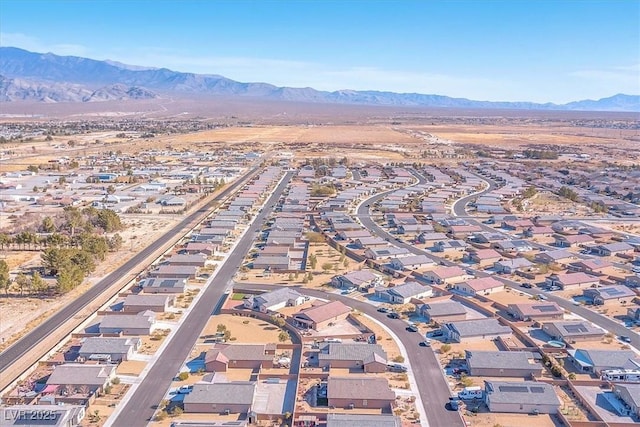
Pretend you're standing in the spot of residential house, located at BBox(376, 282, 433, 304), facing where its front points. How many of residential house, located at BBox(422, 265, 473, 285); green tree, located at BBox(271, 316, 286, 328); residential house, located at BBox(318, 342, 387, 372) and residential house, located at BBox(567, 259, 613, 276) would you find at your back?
2

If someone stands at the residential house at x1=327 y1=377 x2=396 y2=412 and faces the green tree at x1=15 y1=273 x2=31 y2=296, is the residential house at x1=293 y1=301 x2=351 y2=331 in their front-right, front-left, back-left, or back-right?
front-right

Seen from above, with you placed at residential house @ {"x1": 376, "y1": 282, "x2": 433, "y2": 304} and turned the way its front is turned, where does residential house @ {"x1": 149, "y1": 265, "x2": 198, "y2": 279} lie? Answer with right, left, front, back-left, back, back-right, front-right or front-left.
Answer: front-right

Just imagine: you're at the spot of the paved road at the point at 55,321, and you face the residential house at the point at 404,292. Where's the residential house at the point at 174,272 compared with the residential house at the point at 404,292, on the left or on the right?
left

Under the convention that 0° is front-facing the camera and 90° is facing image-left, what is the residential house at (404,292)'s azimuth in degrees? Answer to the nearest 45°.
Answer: approximately 45°

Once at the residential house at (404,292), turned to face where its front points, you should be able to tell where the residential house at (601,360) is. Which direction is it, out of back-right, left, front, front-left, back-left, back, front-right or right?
left

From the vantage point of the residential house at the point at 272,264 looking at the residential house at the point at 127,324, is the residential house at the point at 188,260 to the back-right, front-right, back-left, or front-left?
front-right

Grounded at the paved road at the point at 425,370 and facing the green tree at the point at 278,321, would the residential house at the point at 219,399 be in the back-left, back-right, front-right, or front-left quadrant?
front-left

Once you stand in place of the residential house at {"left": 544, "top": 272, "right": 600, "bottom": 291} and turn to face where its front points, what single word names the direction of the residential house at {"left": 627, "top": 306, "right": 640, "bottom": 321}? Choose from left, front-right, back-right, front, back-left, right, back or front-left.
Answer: left

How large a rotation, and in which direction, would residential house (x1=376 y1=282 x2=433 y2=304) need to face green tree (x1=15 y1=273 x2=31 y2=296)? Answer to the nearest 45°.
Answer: approximately 45° to its right

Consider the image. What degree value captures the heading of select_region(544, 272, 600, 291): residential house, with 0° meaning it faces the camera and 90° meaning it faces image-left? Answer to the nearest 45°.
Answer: approximately 45°

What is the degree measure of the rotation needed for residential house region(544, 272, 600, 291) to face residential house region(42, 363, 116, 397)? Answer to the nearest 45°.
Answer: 0° — it already faces it

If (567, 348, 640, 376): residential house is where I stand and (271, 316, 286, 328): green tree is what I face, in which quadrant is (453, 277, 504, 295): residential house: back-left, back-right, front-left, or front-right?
front-right

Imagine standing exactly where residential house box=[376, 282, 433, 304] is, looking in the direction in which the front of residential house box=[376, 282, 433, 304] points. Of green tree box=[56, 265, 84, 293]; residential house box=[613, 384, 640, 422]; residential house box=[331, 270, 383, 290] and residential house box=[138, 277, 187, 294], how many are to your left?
1

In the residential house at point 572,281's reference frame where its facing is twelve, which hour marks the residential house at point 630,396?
the residential house at point 630,396 is roughly at 10 o'clock from the residential house at point 572,281.

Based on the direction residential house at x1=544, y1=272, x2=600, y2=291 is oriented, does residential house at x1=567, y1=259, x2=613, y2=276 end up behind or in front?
behind

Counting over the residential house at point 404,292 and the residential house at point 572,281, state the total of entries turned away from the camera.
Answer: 0
